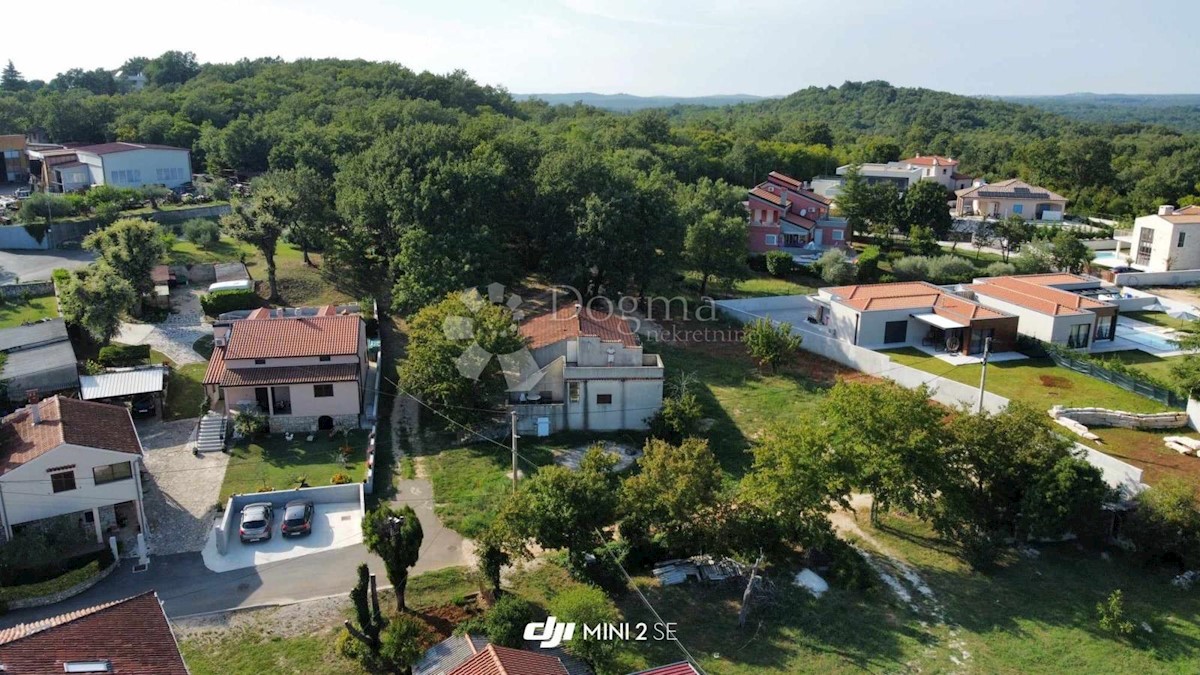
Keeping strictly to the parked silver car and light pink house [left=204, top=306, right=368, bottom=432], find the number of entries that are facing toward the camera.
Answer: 1

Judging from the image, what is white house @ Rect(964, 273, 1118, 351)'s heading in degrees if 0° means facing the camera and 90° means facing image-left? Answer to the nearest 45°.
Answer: approximately 315°

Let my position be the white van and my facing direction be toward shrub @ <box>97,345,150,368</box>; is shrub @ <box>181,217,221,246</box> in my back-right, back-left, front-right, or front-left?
back-right

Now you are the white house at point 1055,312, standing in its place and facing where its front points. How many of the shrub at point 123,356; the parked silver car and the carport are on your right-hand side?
3

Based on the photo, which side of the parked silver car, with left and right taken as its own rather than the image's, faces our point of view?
back

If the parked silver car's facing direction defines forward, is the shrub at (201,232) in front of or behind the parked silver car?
in front

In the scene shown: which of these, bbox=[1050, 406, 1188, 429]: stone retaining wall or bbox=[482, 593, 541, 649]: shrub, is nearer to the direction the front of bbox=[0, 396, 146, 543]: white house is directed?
the shrub

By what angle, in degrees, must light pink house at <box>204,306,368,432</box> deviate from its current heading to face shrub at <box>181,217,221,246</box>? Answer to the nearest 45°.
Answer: approximately 180°

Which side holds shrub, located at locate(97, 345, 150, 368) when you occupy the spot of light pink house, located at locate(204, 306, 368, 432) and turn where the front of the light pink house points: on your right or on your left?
on your right

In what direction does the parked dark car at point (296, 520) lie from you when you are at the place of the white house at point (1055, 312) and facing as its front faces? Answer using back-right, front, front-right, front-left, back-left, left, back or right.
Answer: right

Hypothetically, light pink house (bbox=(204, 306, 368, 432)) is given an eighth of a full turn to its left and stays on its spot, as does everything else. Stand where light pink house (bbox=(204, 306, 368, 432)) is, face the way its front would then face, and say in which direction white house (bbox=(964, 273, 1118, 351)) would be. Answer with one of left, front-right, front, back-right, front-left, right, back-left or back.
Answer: front-left

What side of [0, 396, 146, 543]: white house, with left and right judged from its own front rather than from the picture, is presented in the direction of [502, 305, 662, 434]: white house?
left

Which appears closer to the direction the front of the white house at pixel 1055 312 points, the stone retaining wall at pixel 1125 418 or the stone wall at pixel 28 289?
the stone retaining wall
